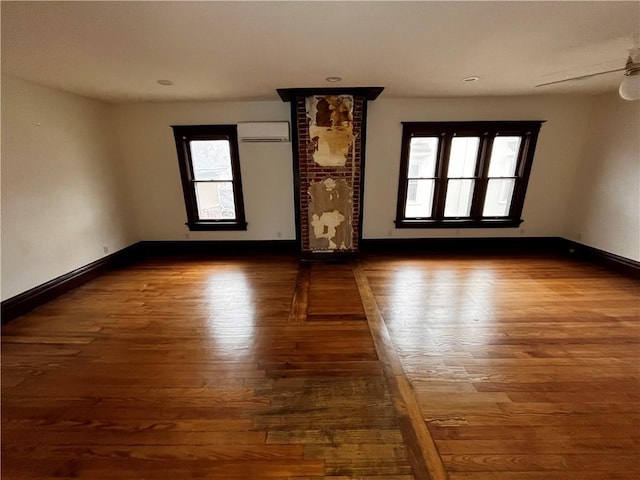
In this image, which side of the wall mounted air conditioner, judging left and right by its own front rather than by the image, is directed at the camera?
front

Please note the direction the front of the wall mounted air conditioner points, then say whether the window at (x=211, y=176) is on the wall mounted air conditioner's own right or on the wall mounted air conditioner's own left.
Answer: on the wall mounted air conditioner's own right
